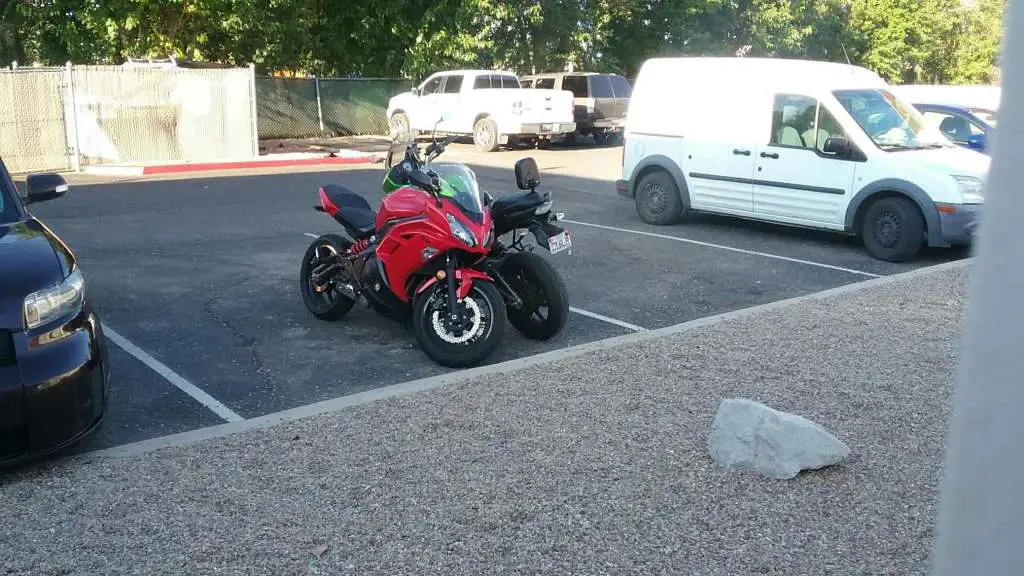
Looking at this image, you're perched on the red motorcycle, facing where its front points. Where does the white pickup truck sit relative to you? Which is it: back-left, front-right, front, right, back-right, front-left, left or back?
back-left

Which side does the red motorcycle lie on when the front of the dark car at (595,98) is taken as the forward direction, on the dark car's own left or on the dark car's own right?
on the dark car's own left

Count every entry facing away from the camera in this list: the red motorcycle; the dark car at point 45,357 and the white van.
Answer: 0

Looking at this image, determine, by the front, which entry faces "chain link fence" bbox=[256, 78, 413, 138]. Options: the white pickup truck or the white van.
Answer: the white pickup truck

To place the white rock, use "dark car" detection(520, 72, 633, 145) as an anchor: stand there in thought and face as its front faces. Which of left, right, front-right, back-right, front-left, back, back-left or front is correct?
back-left

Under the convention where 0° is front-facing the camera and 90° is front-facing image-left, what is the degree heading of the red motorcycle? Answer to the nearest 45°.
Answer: approximately 315°

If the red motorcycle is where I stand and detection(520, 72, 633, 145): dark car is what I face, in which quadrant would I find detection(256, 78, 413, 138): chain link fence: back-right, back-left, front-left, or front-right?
front-left

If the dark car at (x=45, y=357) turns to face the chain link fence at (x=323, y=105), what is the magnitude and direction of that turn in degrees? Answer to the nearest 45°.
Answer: approximately 135° to its left

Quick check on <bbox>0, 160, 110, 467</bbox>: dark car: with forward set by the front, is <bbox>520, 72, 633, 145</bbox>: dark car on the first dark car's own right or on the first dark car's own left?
on the first dark car's own left

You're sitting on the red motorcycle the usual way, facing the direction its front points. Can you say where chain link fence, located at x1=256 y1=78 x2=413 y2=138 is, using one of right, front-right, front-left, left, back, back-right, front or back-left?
back-left

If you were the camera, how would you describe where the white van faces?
facing the viewer and to the right of the viewer

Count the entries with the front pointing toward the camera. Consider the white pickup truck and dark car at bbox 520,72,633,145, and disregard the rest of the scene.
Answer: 0

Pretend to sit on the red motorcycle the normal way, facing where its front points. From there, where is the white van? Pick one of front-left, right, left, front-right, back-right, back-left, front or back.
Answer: left

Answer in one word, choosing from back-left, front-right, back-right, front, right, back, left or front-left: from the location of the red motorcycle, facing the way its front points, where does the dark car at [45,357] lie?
right

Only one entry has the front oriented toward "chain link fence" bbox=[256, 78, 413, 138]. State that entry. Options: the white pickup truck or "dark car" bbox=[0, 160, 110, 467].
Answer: the white pickup truck

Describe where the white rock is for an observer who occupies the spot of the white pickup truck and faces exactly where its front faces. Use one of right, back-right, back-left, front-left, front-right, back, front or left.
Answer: back-left

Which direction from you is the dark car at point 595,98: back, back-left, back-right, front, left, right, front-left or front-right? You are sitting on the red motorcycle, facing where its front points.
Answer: back-left

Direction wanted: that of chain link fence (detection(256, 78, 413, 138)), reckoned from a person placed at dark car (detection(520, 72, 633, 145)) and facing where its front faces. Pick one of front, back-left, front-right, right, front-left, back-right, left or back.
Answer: front-left

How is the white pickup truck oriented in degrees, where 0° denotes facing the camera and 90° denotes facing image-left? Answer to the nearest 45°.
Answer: approximately 135°

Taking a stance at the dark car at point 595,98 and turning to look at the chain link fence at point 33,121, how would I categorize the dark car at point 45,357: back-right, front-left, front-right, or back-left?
front-left

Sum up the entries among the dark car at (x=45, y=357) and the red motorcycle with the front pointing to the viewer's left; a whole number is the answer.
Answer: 0
